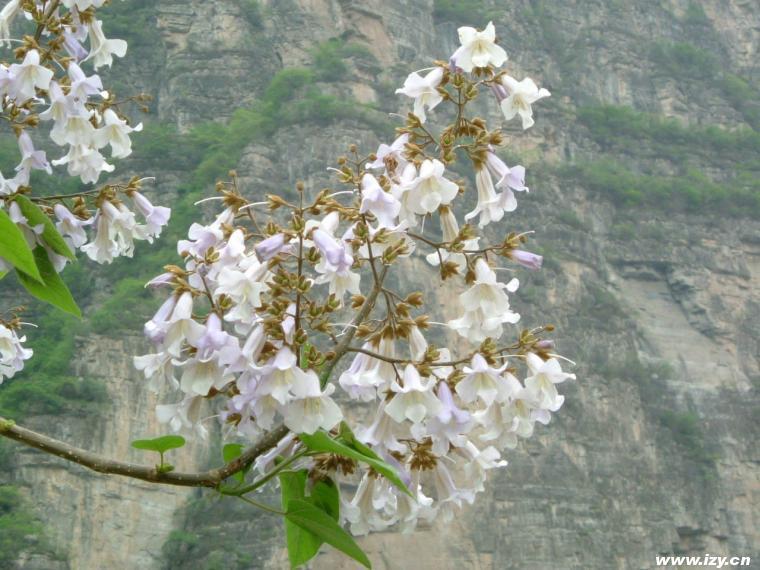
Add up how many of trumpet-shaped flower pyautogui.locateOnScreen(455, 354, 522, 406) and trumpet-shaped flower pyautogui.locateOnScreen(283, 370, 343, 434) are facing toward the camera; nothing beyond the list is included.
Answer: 2

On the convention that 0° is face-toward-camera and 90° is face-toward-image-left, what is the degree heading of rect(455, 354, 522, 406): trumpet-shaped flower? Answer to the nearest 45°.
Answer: approximately 0°

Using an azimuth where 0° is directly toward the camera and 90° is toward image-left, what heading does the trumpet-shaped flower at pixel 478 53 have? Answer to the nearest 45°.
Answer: approximately 0°
